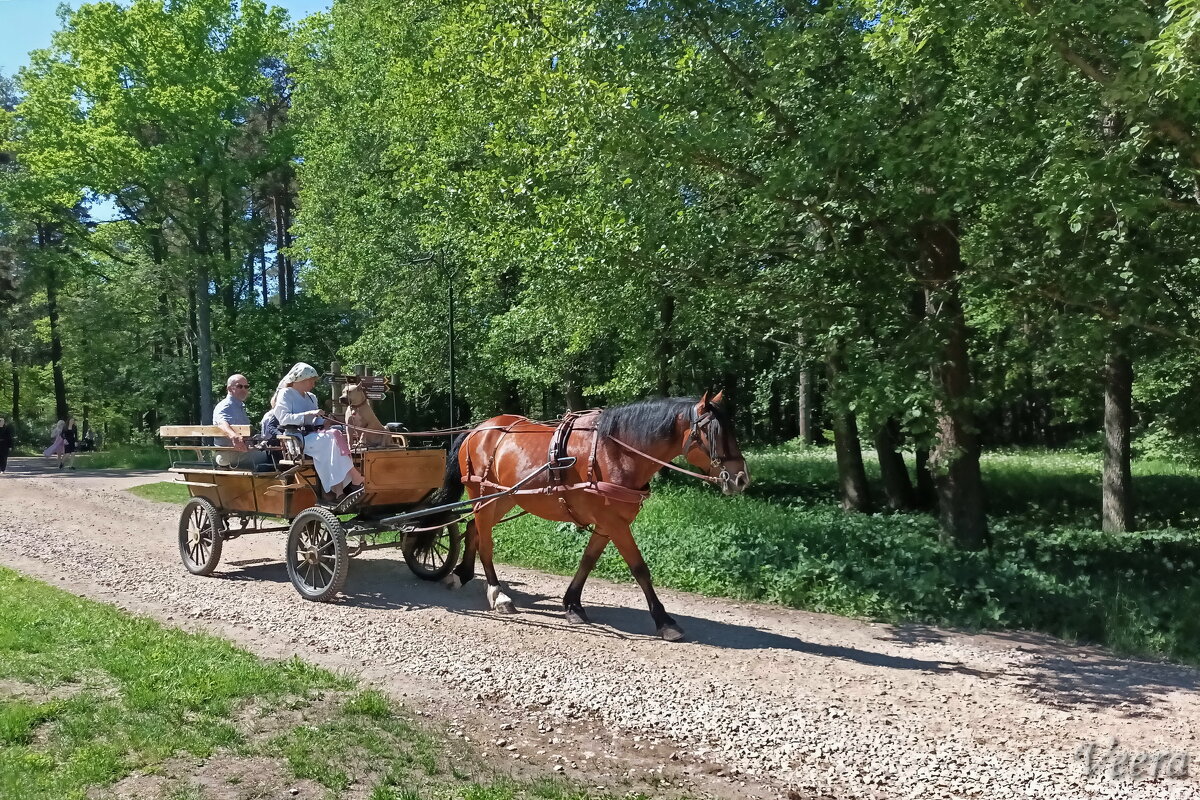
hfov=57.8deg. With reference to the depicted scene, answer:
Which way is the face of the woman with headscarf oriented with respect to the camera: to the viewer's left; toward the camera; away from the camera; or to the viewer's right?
to the viewer's right

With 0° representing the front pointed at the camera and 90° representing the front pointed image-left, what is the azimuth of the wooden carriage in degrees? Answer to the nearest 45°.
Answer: approximately 315°

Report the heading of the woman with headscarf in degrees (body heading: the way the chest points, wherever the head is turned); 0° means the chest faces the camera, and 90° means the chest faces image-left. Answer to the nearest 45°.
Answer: approximately 270°

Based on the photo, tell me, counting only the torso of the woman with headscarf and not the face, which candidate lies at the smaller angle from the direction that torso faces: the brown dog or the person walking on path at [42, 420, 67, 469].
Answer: the brown dog

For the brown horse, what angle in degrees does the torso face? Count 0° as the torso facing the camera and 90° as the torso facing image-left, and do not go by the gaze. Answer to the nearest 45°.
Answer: approximately 315°

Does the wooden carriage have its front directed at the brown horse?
yes

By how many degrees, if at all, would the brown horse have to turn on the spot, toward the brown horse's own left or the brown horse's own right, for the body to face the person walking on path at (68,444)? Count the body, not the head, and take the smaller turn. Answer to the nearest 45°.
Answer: approximately 180°

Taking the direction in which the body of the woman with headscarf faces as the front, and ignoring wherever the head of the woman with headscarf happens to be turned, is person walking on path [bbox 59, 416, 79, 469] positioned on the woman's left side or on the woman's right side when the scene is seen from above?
on the woman's left side

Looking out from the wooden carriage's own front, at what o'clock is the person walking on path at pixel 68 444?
The person walking on path is roughly at 7 o'clock from the wooden carriage.
